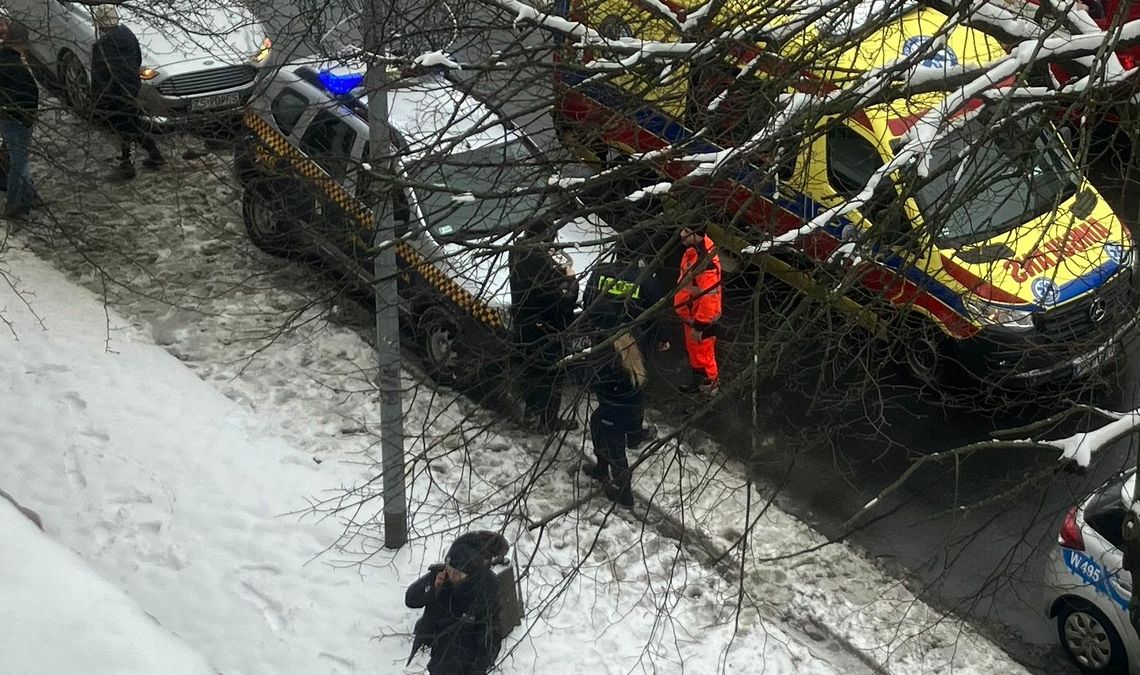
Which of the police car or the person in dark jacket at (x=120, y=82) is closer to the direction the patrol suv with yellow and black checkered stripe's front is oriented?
the police car

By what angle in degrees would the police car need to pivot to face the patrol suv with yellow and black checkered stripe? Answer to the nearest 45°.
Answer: approximately 135° to its right

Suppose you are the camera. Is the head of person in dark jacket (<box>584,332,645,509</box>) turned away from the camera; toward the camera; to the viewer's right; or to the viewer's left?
away from the camera

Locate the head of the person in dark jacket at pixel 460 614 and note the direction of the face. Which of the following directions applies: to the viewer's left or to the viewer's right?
to the viewer's left

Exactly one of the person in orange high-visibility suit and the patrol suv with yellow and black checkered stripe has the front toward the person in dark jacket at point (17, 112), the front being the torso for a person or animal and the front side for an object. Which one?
the person in orange high-visibility suit

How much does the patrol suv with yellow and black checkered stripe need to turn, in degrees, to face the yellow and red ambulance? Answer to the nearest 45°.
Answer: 0° — it already faces it

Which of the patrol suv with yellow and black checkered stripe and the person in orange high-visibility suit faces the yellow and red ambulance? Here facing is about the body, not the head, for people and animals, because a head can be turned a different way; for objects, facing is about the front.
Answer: the patrol suv with yellow and black checkered stripe

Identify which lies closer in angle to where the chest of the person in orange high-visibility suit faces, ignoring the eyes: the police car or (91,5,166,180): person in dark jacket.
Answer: the person in dark jacket

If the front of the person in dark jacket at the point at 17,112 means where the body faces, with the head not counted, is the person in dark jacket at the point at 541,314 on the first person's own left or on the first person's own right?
on the first person's own right

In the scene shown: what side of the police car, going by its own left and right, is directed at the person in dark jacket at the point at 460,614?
right

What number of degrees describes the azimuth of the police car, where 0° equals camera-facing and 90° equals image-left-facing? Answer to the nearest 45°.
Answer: approximately 315°

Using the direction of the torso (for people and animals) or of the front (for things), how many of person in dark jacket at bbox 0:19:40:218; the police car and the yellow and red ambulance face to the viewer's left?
0

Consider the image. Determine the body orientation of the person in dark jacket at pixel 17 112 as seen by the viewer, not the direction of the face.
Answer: to the viewer's right

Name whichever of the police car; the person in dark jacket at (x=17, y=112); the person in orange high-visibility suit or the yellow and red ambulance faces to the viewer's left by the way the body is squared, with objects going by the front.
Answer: the person in orange high-visibility suit
